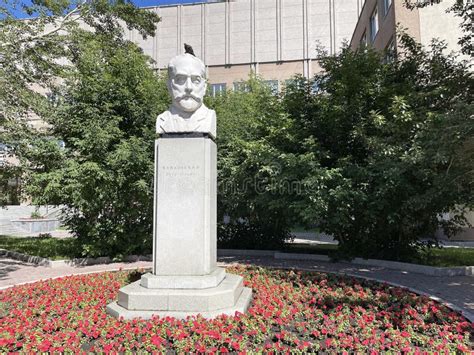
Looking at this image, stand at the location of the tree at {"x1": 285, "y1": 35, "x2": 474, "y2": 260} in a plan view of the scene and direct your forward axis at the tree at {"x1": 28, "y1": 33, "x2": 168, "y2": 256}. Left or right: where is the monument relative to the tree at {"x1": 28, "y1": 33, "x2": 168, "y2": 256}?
left

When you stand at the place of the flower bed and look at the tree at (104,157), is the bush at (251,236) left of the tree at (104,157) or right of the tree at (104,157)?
right

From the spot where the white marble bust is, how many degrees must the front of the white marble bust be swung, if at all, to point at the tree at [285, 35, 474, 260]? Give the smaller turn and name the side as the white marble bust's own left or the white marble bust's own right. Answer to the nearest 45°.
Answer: approximately 135° to the white marble bust's own left

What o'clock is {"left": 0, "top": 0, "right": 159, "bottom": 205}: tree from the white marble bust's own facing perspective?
The tree is roughly at 5 o'clock from the white marble bust.

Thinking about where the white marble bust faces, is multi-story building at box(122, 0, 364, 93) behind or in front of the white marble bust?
behind

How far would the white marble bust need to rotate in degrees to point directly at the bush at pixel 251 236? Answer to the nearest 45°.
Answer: approximately 180°

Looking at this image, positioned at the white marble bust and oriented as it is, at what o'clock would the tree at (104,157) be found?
The tree is roughly at 5 o'clock from the white marble bust.

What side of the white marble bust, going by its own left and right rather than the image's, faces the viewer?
front

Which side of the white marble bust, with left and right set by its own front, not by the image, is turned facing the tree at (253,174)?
back
